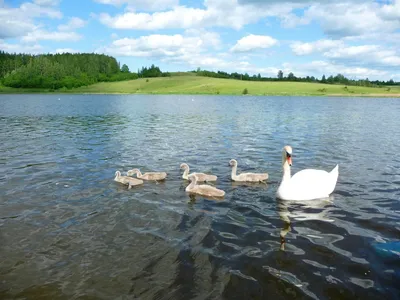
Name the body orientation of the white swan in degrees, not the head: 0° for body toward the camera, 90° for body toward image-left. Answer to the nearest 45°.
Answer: approximately 90°
